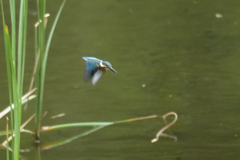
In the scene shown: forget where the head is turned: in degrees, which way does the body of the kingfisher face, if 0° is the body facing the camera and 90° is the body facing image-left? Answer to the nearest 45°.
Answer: approximately 270°
